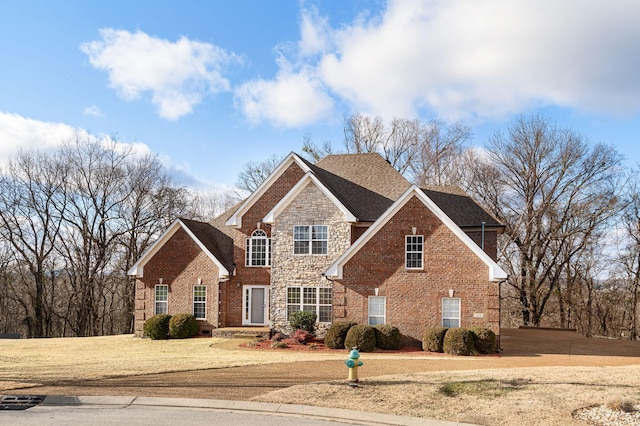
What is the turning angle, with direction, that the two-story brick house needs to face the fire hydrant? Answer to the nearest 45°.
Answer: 0° — it already faces it

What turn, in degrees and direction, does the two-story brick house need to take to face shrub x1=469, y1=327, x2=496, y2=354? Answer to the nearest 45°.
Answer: approximately 45° to its left

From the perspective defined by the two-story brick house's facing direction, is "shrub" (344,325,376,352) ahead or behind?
ahead

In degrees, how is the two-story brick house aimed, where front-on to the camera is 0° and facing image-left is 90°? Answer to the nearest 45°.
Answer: approximately 0°

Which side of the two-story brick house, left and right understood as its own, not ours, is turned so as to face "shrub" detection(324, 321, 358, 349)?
front
